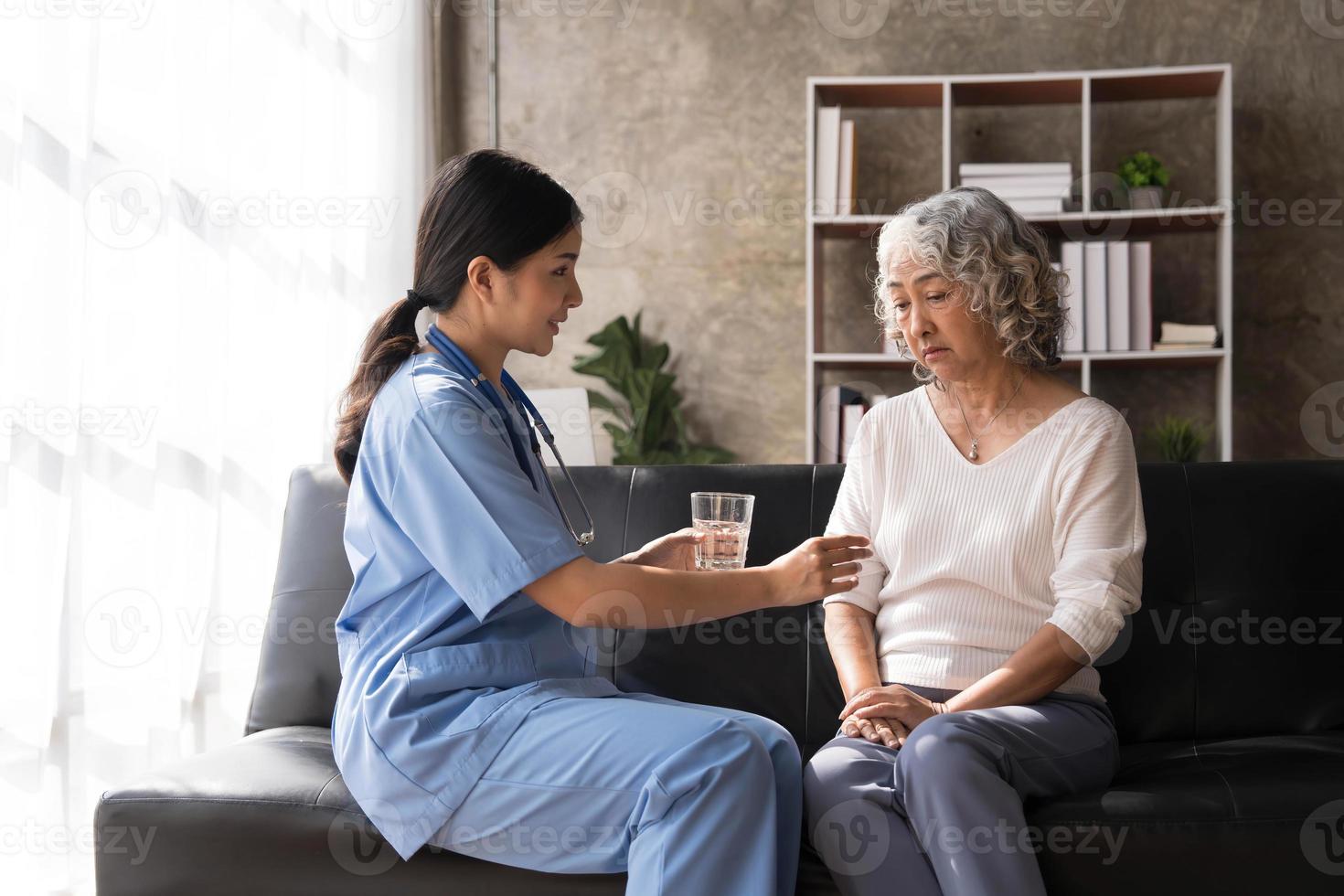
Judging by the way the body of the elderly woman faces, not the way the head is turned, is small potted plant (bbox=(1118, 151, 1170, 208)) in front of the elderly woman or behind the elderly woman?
behind

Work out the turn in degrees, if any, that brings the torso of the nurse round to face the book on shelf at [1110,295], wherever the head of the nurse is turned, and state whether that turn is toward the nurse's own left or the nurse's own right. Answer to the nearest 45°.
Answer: approximately 45° to the nurse's own left

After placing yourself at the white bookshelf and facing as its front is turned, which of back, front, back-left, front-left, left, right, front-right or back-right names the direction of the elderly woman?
front

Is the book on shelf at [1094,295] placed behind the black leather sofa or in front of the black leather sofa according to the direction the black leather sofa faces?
behind

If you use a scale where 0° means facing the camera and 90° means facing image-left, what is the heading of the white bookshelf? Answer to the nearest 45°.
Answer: approximately 0°

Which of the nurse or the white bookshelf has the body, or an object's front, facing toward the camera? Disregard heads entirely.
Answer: the white bookshelf

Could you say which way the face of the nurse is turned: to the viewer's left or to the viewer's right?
to the viewer's right

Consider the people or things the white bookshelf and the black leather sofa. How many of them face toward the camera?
2

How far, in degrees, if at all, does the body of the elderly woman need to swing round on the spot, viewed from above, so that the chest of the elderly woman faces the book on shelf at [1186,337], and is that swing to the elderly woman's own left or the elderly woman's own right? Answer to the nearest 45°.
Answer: approximately 135° to the elderly woman's own right

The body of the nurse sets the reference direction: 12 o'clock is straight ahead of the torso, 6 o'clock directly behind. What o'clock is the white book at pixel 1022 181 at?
The white book is roughly at 10 o'clock from the nurse.

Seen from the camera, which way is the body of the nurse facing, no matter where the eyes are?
to the viewer's right

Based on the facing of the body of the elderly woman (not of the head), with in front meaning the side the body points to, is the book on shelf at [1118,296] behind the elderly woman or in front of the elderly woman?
behind

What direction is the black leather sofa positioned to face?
toward the camera

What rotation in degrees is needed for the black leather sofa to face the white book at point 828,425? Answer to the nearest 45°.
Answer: approximately 180°
